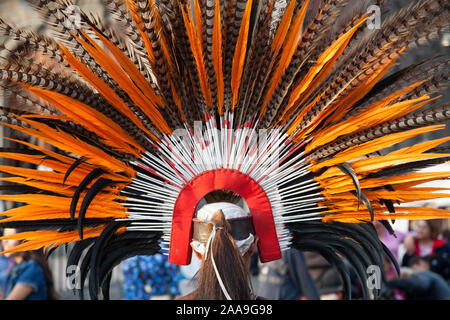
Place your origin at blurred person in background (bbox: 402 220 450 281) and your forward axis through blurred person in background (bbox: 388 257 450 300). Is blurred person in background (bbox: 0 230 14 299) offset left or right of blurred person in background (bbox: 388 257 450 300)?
right
